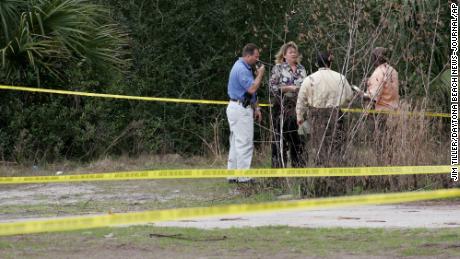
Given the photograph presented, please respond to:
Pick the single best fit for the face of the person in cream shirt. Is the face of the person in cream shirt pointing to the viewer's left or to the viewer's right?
to the viewer's right

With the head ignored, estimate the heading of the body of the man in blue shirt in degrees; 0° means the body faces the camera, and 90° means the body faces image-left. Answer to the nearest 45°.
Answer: approximately 270°

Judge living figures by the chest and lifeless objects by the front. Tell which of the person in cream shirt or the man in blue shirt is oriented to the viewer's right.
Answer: the man in blue shirt

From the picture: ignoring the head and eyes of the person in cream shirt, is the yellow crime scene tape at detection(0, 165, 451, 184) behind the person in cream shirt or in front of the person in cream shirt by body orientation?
behind

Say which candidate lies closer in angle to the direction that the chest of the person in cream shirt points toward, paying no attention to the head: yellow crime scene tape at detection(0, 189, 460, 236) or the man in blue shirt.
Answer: the man in blue shirt

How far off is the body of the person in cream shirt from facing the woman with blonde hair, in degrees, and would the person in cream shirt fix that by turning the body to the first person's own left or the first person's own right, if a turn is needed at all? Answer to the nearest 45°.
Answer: approximately 45° to the first person's own left

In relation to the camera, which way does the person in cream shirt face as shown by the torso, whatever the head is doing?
away from the camera

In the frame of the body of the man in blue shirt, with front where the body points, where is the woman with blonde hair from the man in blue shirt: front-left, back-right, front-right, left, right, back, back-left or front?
front

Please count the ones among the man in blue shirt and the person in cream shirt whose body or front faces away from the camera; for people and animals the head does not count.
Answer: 1

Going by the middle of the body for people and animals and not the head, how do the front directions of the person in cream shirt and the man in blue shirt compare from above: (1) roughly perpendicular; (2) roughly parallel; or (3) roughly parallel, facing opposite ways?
roughly perpendicular

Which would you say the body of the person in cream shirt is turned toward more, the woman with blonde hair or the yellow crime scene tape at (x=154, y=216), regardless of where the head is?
the woman with blonde hair

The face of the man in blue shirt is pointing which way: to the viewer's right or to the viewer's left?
to the viewer's right

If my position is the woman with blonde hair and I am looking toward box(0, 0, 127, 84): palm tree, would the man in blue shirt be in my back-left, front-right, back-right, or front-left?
front-left

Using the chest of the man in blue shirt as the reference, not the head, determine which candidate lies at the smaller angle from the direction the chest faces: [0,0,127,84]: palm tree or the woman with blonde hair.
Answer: the woman with blonde hair
